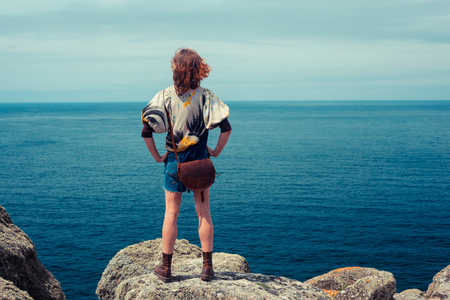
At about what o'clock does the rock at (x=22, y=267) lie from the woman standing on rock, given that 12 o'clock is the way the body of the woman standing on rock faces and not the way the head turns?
The rock is roughly at 10 o'clock from the woman standing on rock.

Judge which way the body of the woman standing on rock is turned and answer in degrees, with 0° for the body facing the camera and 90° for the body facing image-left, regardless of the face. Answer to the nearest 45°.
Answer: approximately 180°

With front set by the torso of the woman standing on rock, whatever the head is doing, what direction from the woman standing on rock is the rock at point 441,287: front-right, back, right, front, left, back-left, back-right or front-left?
front-right

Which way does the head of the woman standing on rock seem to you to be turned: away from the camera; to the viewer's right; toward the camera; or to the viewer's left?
away from the camera

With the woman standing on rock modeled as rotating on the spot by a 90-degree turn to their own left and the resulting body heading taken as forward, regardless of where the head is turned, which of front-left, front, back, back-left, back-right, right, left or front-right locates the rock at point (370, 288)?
back-right
